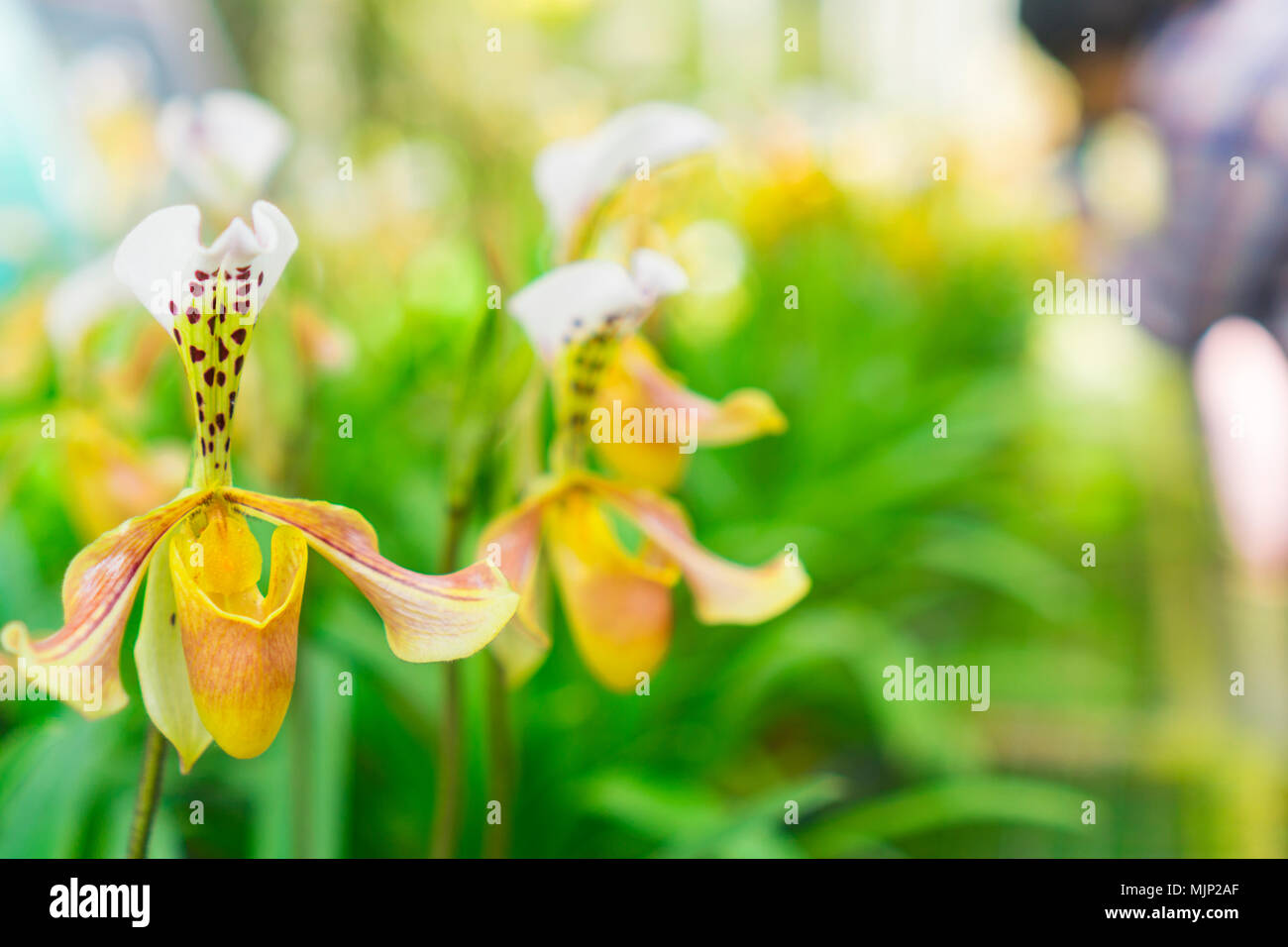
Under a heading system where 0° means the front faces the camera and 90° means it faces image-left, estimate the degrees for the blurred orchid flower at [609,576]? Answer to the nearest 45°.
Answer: approximately 315°
